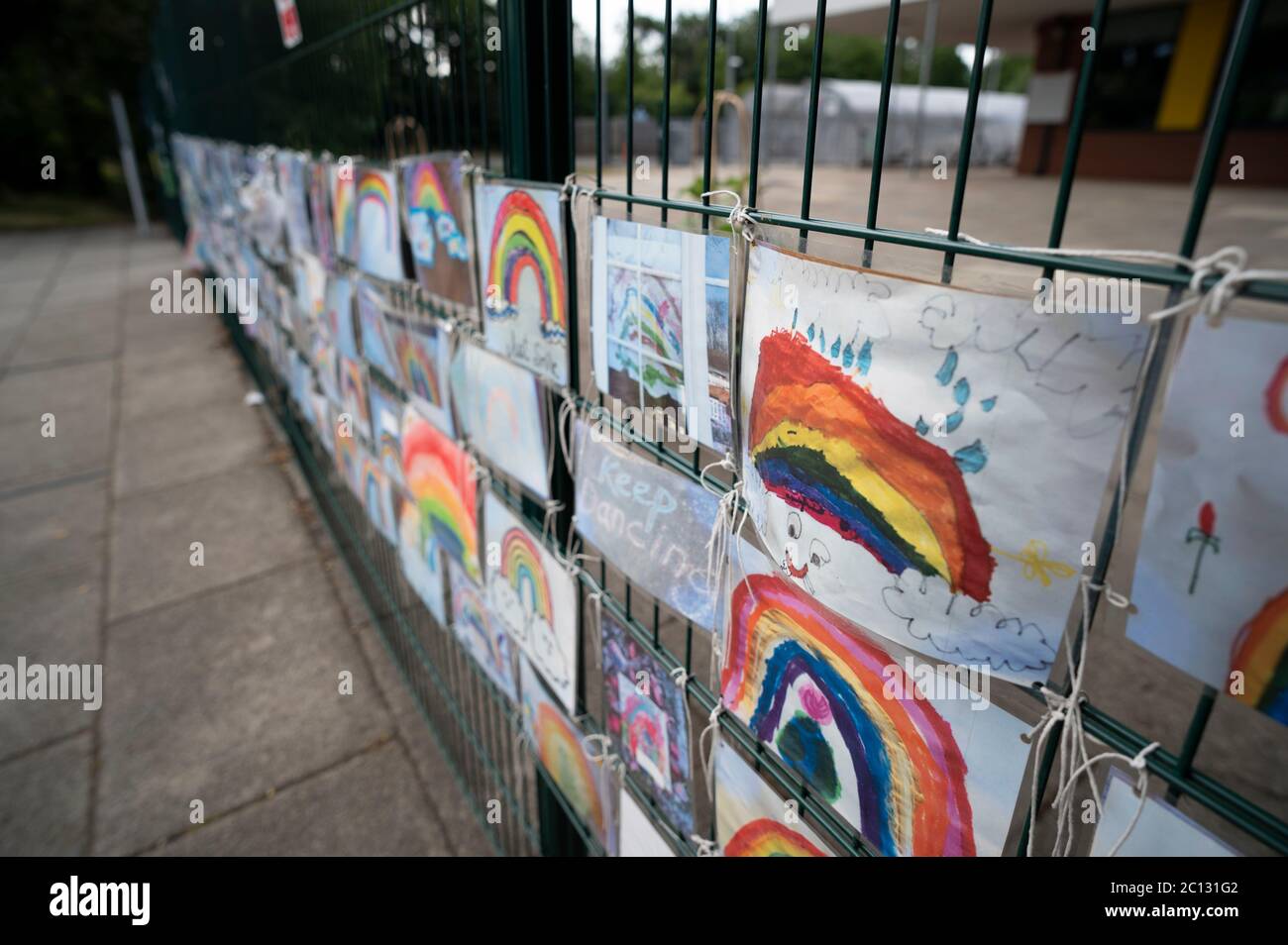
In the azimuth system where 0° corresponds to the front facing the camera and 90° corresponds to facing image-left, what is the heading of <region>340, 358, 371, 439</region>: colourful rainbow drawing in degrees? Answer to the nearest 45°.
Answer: approximately 45°

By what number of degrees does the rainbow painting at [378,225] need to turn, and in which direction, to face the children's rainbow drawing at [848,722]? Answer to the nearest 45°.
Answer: approximately 45° to its left

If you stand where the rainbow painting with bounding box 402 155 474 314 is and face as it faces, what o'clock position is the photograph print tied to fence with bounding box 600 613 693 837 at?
The photograph print tied to fence is roughly at 10 o'clock from the rainbow painting.

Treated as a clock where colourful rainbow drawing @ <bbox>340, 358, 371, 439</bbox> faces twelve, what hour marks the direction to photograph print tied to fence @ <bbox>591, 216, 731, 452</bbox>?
The photograph print tied to fence is roughly at 10 o'clock from the colourful rainbow drawing.

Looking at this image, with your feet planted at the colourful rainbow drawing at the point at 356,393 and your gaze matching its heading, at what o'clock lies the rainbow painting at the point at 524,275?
The rainbow painting is roughly at 10 o'clock from the colourful rainbow drawing.

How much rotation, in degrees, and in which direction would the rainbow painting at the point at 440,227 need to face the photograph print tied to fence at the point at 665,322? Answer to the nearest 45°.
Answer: approximately 45° to its left

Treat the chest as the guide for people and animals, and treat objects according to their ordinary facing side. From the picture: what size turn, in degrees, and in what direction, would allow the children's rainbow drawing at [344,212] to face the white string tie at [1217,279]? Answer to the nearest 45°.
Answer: approximately 45° to its left

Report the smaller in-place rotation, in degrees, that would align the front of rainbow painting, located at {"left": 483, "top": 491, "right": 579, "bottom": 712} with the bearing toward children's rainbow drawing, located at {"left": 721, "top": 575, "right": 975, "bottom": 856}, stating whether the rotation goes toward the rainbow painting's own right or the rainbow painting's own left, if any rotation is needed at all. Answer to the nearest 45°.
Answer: approximately 90° to the rainbow painting's own left

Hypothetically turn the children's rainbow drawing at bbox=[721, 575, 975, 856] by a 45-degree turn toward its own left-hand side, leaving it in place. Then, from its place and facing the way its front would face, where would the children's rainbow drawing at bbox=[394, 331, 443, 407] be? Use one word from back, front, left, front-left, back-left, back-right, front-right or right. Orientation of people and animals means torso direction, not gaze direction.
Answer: back-right

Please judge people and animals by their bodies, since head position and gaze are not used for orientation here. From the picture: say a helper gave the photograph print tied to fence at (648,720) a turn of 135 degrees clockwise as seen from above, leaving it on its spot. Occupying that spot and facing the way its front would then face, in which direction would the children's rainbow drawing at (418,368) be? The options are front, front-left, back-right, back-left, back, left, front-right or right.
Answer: front-left

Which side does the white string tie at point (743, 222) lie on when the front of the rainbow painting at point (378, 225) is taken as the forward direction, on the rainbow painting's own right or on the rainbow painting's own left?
on the rainbow painting's own left

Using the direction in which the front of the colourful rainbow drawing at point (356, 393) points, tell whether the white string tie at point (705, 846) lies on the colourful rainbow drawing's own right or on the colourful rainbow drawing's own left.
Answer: on the colourful rainbow drawing's own left
